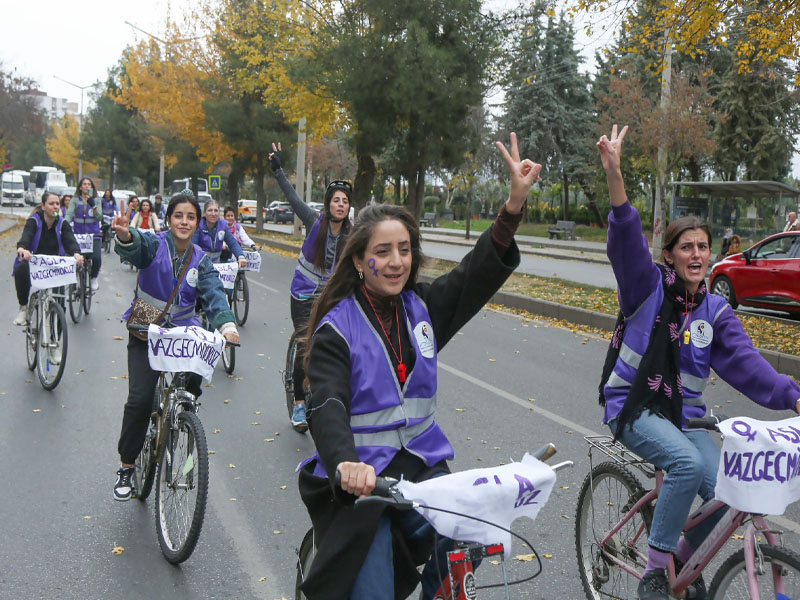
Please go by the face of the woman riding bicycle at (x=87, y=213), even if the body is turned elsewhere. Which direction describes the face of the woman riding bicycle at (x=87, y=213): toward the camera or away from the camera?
toward the camera

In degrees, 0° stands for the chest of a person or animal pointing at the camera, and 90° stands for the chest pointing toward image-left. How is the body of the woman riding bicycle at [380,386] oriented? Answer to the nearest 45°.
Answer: approximately 315°

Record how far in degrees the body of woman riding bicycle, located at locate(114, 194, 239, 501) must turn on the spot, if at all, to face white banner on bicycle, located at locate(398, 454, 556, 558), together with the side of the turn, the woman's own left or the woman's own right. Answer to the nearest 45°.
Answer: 0° — they already face it

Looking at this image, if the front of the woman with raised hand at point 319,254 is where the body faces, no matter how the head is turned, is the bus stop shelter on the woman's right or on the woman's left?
on the woman's left

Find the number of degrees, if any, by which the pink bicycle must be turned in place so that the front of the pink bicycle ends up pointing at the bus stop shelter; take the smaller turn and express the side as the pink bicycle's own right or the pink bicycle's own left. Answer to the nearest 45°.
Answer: approximately 135° to the pink bicycle's own left

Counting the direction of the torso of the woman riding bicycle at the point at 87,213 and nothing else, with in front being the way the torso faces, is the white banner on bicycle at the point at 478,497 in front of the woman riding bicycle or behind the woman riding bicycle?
in front

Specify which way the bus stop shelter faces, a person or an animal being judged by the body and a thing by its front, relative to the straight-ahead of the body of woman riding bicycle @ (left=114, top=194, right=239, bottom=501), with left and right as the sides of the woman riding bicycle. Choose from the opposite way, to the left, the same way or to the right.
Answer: to the right

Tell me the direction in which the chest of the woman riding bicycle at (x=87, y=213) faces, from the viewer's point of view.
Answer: toward the camera

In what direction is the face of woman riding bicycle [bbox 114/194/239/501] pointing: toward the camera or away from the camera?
toward the camera

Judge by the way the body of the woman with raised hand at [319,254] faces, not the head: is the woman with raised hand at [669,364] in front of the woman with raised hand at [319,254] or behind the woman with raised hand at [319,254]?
in front

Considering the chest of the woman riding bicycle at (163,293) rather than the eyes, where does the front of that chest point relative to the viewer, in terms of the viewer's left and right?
facing the viewer

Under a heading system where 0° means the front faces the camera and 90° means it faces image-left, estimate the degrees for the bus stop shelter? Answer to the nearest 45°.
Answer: approximately 45°

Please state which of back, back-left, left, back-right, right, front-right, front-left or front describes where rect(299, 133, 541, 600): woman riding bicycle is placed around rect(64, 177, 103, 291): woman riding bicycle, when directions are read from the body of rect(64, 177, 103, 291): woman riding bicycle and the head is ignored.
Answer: front
